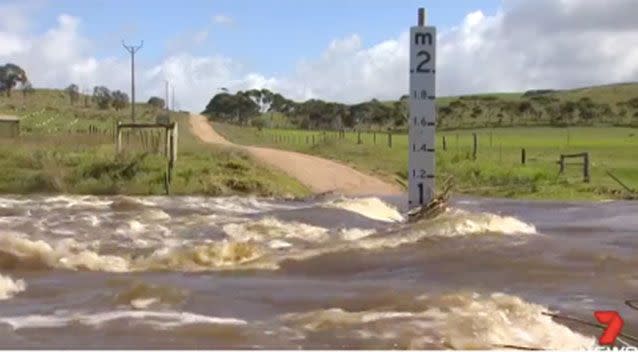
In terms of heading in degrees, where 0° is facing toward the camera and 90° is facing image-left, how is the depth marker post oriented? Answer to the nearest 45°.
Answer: approximately 0°
